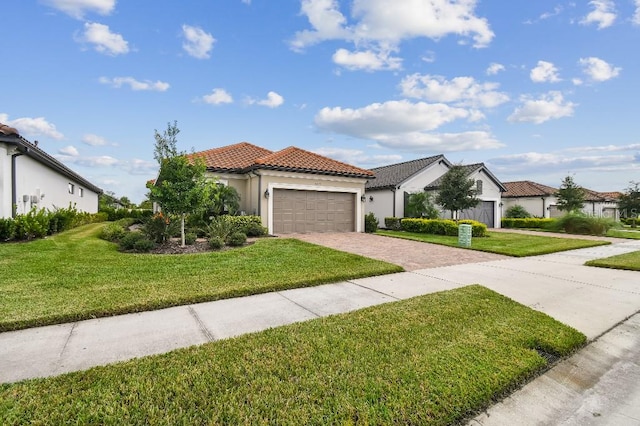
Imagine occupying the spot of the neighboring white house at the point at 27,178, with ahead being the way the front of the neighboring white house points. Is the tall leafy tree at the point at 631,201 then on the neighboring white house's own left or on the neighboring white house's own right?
on the neighboring white house's own left

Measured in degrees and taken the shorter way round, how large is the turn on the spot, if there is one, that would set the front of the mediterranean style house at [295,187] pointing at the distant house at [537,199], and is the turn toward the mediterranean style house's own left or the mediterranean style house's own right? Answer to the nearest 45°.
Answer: approximately 90° to the mediterranean style house's own left

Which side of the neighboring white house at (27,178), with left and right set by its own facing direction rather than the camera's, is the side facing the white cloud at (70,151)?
back

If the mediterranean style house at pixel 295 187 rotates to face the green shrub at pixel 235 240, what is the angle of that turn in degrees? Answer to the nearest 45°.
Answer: approximately 45° to its right

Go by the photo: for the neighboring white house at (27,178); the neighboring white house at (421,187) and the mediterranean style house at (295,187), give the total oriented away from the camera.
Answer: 0

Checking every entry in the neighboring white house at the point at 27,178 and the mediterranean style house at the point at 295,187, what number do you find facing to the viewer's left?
0

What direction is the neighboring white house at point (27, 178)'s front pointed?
toward the camera

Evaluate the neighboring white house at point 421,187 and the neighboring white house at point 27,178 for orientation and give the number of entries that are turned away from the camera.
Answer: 0

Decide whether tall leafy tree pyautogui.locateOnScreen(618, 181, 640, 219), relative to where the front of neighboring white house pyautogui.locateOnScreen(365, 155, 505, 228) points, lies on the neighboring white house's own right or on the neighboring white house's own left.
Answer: on the neighboring white house's own left

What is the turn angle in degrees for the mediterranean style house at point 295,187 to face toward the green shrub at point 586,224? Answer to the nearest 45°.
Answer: approximately 45° to its left

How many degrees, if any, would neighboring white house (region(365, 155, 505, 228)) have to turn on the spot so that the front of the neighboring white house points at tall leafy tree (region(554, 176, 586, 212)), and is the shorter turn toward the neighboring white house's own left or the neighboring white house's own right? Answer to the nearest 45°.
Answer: approximately 90° to the neighboring white house's own left
